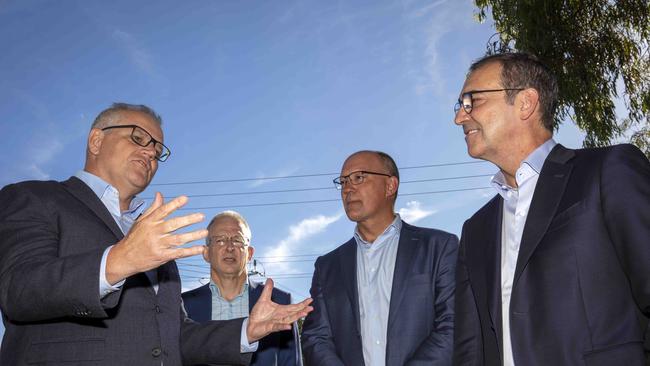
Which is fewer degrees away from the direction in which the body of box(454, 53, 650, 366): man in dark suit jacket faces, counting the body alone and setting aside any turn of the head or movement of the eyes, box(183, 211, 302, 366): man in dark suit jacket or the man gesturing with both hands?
the man gesturing with both hands

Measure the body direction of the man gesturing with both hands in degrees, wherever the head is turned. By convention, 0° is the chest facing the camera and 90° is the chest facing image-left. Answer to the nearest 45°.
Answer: approximately 315°

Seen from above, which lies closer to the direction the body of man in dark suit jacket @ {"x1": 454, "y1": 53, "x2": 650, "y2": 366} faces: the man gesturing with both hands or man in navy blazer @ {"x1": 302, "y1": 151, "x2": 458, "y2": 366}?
the man gesturing with both hands

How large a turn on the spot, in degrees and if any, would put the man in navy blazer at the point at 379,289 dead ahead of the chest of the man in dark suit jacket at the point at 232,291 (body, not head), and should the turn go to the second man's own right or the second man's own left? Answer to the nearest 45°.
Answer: approximately 45° to the second man's own left

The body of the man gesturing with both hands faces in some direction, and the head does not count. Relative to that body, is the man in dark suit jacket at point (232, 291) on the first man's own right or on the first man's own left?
on the first man's own left

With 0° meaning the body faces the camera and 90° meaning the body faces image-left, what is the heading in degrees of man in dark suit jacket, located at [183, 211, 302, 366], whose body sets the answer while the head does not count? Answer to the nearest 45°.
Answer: approximately 0°
